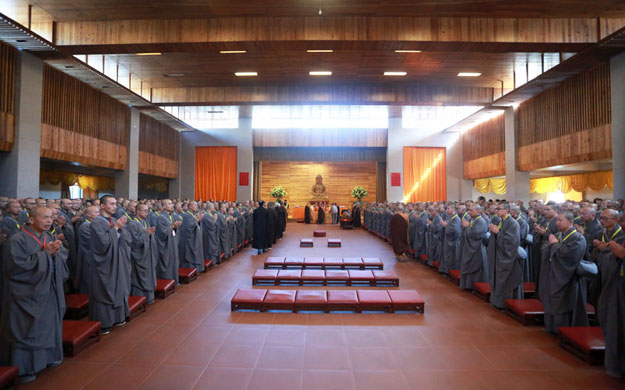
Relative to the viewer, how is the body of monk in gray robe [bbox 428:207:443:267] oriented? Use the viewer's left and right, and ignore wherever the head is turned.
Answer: facing to the left of the viewer

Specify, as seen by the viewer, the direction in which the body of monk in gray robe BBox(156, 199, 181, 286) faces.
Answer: to the viewer's right

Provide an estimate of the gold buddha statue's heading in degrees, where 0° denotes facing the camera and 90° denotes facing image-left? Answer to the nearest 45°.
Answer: approximately 0°

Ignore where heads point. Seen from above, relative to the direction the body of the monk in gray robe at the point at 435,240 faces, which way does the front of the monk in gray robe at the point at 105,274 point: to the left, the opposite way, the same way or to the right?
the opposite way

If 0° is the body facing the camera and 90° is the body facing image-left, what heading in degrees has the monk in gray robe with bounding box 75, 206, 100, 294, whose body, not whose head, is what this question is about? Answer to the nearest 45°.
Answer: approximately 270°

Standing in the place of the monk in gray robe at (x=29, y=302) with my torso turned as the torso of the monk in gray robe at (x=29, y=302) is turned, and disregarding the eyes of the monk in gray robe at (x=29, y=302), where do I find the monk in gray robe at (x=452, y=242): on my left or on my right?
on my left

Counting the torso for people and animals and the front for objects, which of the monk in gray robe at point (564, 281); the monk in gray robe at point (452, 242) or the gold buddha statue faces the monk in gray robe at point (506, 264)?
the gold buddha statue

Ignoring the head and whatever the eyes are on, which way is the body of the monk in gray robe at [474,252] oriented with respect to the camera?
to the viewer's left

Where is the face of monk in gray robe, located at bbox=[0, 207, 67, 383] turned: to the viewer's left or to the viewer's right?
to the viewer's right

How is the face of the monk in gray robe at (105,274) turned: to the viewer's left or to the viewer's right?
to the viewer's right

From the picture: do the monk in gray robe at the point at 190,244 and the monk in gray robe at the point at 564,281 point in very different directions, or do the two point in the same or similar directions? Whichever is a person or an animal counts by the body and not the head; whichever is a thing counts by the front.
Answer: very different directions

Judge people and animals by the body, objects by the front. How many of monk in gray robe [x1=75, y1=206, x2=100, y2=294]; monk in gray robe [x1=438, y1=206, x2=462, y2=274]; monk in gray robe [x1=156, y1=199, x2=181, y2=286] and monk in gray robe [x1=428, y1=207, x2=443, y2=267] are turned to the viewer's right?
2
